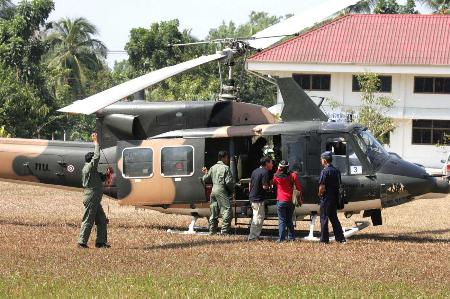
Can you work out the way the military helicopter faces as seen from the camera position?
facing to the right of the viewer

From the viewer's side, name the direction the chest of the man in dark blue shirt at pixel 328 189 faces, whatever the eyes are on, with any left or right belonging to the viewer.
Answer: facing away from the viewer and to the left of the viewer

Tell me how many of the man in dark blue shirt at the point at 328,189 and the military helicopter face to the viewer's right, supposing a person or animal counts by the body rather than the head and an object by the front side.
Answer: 1

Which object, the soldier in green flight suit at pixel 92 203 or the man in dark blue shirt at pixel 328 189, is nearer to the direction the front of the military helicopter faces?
the man in dark blue shirt

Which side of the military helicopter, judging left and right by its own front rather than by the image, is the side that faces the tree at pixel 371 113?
left

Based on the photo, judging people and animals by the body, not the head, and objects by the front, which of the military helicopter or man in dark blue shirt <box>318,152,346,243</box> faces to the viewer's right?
the military helicopter

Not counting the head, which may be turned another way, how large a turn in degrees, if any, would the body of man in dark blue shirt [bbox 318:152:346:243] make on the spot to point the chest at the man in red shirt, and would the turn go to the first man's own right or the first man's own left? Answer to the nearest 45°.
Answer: approximately 45° to the first man's own left
